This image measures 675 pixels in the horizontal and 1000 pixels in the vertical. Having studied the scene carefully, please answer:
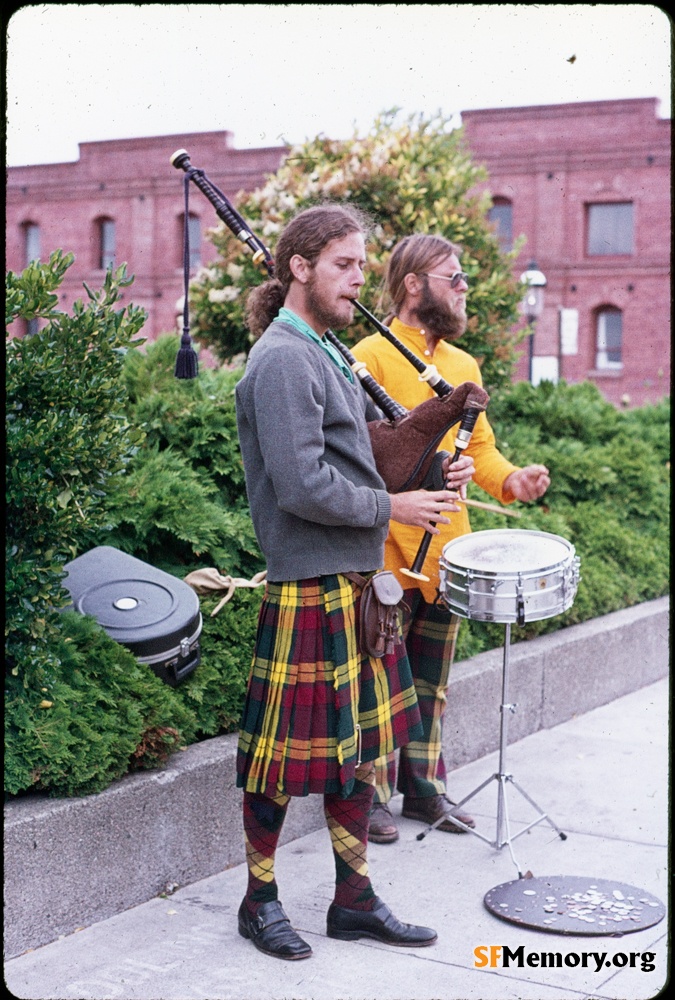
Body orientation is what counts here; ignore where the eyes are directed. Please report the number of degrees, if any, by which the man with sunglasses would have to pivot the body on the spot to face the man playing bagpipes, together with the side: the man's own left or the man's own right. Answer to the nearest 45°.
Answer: approximately 45° to the man's own right

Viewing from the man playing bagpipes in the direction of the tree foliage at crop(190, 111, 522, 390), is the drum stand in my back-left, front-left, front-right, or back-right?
front-right

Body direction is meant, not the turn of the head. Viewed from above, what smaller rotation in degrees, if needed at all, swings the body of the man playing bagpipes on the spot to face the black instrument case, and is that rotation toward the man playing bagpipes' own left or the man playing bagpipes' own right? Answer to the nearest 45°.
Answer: approximately 135° to the man playing bagpipes' own left

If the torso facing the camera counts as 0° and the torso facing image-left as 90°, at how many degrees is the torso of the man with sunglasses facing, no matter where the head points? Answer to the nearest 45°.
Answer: approximately 315°

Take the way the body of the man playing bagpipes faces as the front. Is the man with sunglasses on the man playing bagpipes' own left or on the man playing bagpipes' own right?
on the man playing bagpipes' own left

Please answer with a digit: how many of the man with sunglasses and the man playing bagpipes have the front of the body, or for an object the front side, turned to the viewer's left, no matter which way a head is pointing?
0

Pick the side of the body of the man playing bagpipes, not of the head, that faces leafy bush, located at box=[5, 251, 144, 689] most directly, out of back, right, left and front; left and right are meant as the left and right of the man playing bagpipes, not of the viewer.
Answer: back

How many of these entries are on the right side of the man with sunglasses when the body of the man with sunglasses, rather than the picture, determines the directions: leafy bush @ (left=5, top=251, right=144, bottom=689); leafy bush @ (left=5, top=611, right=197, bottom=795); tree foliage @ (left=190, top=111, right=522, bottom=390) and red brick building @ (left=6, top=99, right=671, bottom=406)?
2

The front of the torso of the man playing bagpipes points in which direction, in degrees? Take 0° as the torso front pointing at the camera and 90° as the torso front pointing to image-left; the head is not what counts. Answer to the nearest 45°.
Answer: approximately 270°

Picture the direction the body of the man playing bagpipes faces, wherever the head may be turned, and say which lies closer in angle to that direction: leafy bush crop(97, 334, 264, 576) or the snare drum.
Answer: the snare drum

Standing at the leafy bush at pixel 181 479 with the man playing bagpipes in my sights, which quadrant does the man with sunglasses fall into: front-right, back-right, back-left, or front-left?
front-left

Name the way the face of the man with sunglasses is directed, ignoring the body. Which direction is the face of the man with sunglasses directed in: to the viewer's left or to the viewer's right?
to the viewer's right

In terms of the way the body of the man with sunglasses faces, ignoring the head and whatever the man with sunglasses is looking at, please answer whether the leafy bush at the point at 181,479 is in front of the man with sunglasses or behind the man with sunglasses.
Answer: behind

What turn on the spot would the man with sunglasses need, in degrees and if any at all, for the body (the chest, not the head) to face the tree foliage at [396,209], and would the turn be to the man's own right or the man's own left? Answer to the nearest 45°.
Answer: approximately 135° to the man's own left

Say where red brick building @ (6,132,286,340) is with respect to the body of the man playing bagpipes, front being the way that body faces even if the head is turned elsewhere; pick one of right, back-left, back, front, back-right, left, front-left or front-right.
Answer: left
